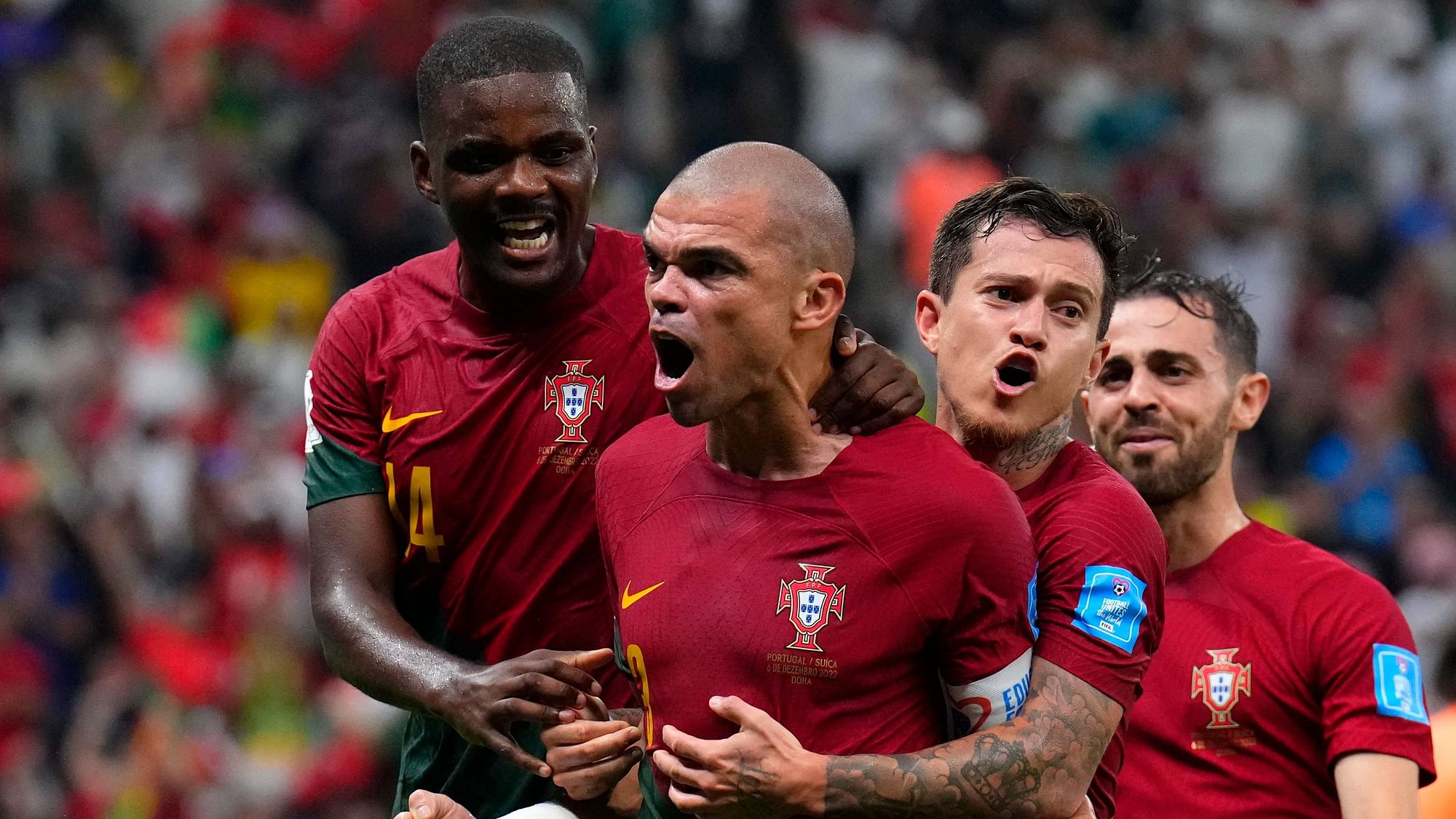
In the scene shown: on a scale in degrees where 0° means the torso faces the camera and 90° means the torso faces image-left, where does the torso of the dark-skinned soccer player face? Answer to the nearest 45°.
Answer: approximately 0°

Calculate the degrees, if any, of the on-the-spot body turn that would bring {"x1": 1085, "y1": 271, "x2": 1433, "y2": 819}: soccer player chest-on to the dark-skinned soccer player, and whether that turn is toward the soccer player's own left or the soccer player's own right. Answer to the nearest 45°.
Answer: approximately 45° to the soccer player's own right

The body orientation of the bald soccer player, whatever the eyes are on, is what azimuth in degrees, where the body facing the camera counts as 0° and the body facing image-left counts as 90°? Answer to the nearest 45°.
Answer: approximately 45°

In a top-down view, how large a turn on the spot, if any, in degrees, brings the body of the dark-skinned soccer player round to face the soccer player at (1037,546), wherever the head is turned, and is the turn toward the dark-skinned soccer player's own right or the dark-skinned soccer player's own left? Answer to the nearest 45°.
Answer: approximately 45° to the dark-skinned soccer player's own left

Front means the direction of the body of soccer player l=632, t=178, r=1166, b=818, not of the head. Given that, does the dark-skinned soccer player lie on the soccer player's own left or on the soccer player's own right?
on the soccer player's own right

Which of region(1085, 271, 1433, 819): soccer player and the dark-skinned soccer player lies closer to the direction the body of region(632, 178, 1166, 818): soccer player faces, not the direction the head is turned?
the dark-skinned soccer player

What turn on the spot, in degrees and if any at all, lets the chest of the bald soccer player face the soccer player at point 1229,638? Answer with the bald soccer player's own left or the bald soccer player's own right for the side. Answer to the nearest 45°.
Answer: approximately 180°

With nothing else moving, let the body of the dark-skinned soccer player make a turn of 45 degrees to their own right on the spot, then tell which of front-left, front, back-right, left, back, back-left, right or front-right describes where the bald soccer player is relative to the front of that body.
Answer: left

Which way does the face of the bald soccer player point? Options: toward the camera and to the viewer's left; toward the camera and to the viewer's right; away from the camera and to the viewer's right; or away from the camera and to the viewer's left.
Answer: toward the camera and to the viewer's left

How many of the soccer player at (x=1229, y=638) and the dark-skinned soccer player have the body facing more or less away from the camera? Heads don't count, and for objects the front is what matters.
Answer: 0

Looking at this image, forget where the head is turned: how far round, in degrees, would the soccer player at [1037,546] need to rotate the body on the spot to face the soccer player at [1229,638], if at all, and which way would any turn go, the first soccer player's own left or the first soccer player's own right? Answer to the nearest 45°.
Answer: approximately 180°
